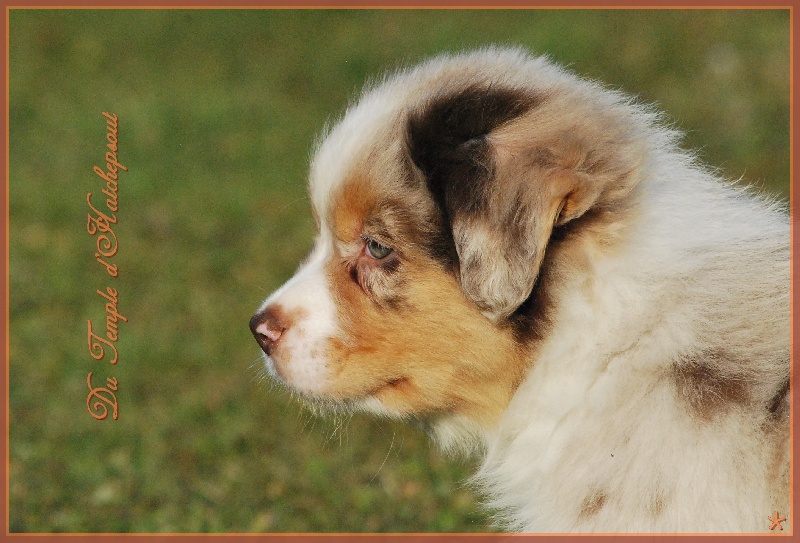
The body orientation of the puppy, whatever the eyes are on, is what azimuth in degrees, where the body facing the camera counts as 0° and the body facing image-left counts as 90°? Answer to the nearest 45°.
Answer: approximately 90°
